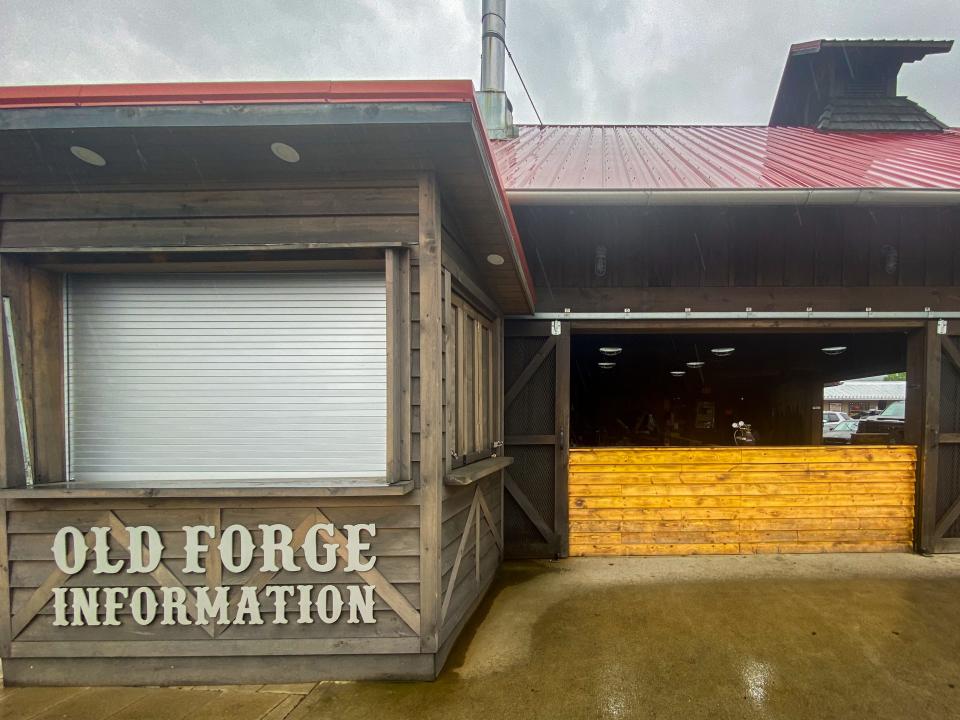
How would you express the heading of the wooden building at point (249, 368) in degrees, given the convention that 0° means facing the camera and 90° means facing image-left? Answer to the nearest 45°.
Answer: approximately 0°

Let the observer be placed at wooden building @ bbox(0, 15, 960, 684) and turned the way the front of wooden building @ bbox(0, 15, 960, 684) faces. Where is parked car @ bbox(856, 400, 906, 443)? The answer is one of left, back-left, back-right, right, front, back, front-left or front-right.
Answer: back-left

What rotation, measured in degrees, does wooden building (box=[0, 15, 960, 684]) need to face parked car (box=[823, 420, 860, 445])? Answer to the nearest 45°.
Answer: approximately 135° to its left
